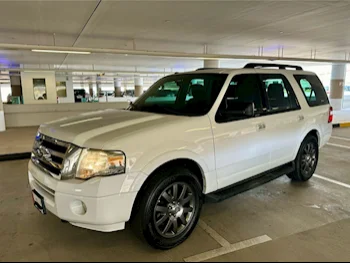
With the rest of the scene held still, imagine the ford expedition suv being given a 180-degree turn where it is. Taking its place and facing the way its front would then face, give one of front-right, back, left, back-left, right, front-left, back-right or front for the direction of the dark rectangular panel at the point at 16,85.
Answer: left

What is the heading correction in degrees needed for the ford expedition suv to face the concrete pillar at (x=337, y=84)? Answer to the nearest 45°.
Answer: approximately 180°

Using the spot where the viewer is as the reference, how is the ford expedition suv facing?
facing the viewer and to the left of the viewer
